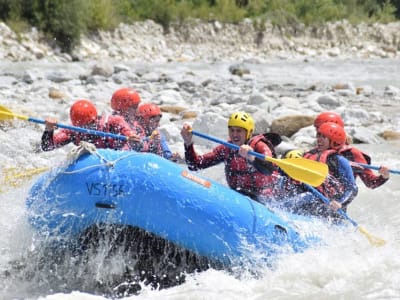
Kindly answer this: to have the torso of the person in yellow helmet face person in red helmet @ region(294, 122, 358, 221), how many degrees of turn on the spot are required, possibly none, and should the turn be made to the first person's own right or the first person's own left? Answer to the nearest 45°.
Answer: approximately 135° to the first person's own left

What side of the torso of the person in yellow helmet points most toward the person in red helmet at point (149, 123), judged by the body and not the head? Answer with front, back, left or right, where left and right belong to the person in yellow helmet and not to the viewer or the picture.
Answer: right

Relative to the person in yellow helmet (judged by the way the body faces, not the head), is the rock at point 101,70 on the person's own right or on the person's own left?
on the person's own right

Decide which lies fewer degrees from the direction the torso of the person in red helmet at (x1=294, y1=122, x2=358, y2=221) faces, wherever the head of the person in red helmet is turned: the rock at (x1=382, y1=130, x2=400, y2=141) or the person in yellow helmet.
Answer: the person in yellow helmet

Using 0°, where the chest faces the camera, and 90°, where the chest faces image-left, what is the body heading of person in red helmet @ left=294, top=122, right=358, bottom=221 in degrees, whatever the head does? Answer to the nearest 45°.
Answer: approximately 45°

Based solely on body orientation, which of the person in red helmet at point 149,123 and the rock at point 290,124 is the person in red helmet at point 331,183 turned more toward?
the person in red helmet
